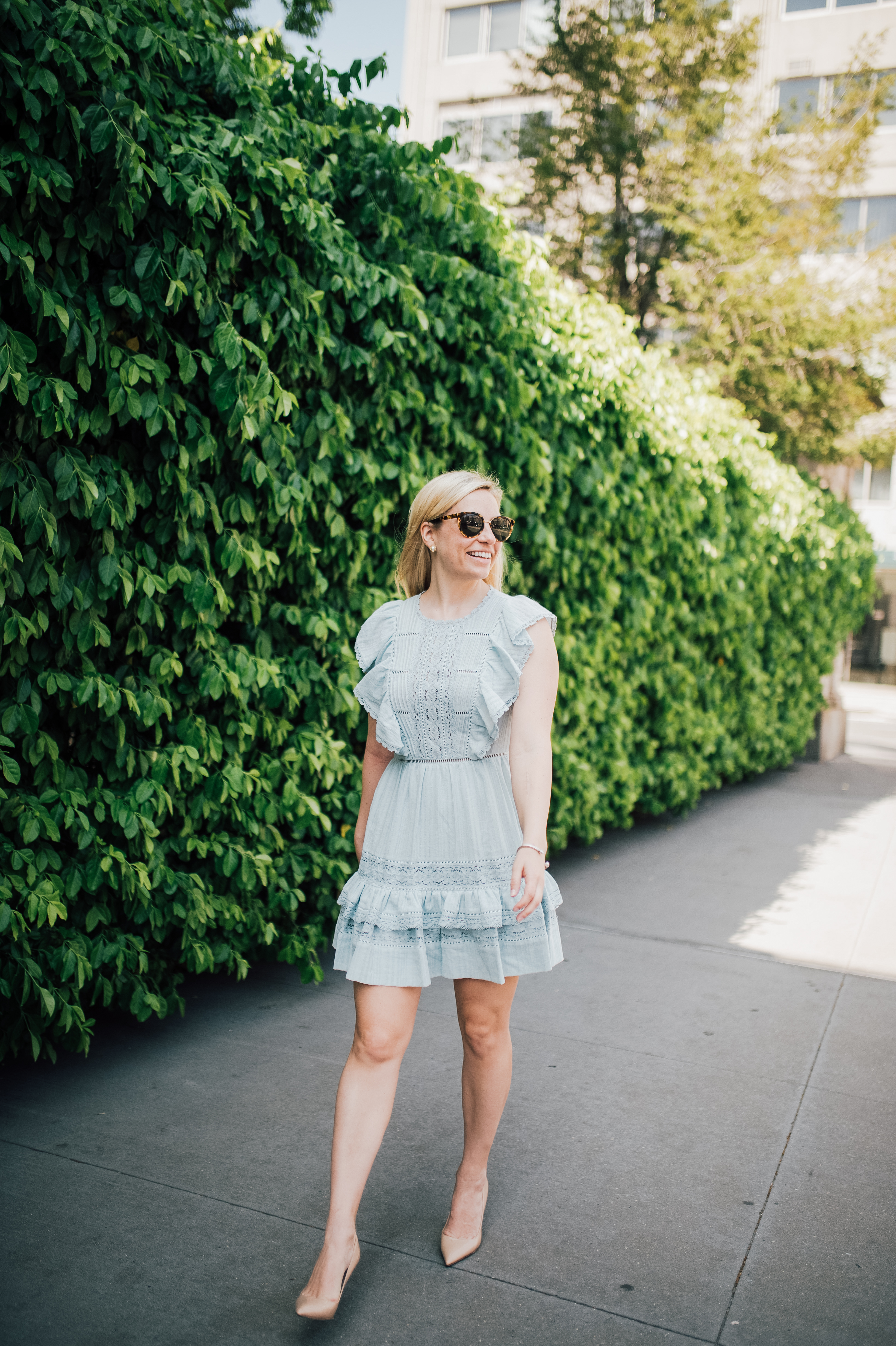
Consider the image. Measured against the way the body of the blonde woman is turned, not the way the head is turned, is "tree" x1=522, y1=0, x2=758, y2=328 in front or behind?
behind

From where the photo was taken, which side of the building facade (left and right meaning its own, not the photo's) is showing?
front

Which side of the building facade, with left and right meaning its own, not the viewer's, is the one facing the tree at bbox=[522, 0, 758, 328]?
front

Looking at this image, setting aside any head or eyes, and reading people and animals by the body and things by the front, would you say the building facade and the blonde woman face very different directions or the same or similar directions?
same or similar directions

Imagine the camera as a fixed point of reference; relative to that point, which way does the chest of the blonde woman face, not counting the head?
toward the camera

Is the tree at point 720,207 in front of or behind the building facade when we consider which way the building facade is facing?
in front

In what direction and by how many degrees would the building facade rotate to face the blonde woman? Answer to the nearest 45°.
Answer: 0° — it already faces them

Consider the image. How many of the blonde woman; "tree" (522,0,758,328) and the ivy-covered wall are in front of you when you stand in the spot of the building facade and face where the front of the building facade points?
3

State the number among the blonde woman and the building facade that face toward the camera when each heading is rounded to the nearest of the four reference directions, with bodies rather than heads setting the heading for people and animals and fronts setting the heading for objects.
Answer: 2

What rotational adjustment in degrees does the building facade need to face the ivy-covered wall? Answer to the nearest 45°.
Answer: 0° — it already faces it

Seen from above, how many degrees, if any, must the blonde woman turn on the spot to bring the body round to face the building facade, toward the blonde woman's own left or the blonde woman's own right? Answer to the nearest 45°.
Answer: approximately 180°

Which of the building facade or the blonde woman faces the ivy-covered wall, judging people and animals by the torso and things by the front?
the building facade
